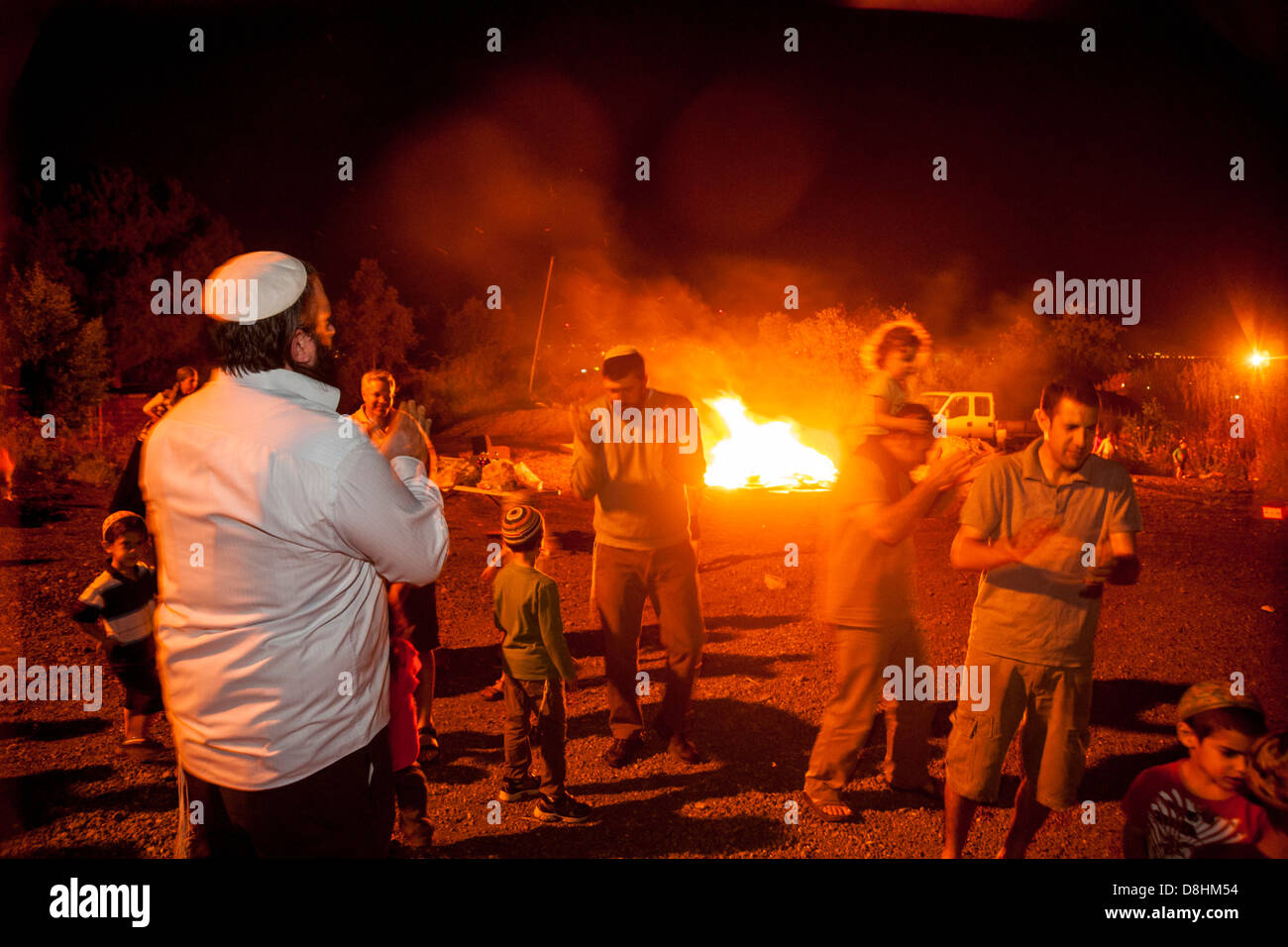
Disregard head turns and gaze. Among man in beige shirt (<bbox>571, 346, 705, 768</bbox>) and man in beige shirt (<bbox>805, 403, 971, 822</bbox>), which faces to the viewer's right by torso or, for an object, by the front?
man in beige shirt (<bbox>805, 403, 971, 822</bbox>)

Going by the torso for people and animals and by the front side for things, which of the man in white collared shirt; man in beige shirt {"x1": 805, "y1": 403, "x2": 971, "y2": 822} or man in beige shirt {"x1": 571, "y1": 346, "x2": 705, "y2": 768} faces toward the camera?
man in beige shirt {"x1": 571, "y1": 346, "x2": 705, "y2": 768}

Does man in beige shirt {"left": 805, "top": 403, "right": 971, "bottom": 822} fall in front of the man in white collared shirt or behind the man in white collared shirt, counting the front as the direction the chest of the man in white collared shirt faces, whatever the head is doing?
in front

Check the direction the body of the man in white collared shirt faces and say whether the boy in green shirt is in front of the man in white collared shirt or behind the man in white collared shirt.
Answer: in front

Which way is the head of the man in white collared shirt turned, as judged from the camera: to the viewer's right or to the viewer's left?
to the viewer's right

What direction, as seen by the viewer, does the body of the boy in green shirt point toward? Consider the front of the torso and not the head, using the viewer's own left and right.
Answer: facing away from the viewer and to the right of the viewer

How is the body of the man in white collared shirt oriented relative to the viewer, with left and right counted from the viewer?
facing away from the viewer and to the right of the viewer

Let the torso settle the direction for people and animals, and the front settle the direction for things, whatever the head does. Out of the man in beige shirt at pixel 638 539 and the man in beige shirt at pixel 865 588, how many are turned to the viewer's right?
1

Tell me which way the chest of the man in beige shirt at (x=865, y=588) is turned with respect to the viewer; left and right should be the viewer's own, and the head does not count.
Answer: facing to the right of the viewer

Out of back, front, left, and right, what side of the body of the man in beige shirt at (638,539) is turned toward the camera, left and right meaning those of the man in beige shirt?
front
